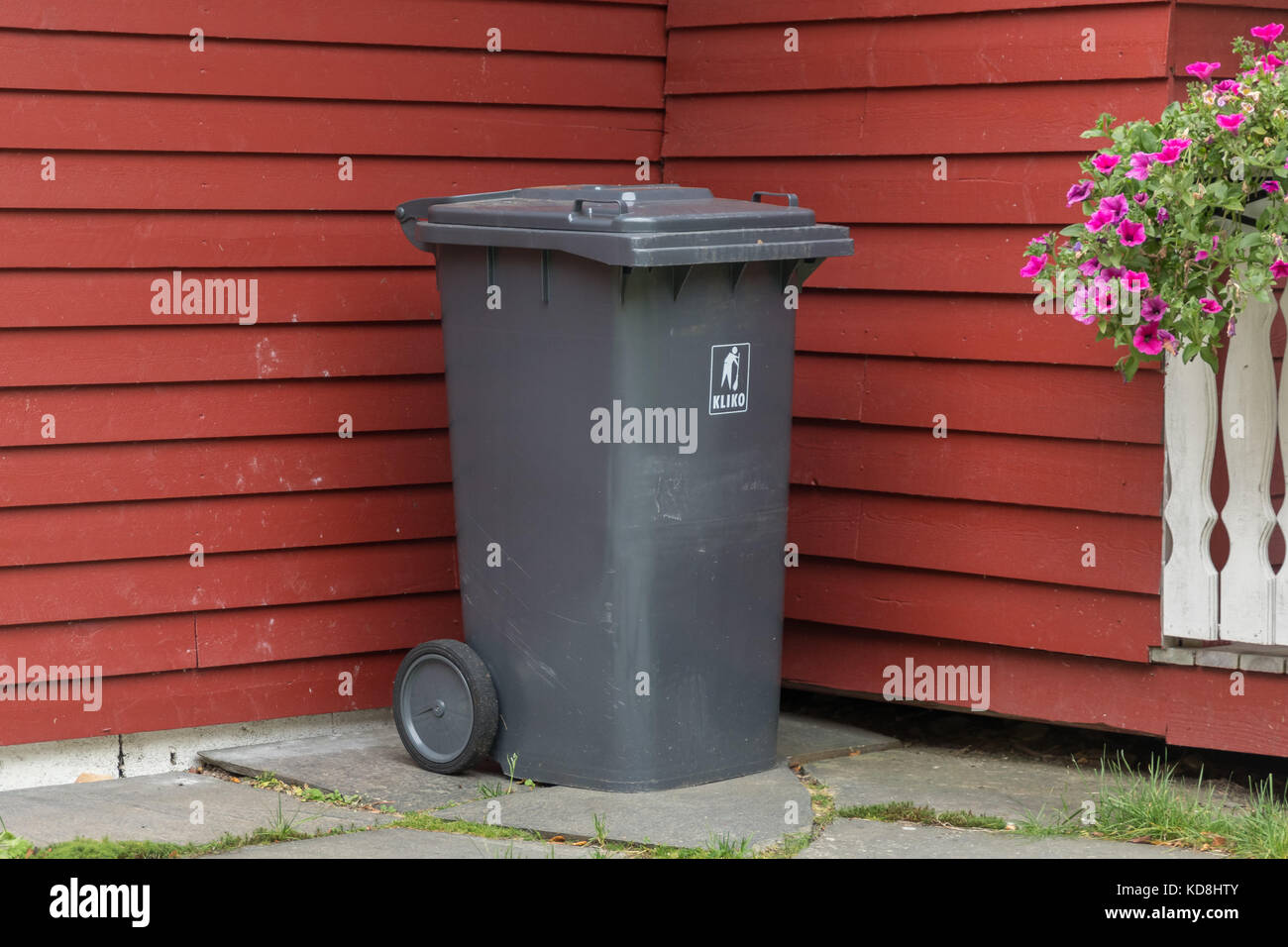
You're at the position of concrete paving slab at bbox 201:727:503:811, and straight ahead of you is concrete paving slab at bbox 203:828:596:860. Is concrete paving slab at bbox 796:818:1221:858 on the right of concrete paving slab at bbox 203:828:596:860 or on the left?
left

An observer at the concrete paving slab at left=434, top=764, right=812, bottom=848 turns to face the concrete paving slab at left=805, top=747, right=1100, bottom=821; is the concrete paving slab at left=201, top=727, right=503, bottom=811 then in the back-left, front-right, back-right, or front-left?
back-left

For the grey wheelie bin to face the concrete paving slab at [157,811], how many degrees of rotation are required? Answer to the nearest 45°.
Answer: approximately 135° to its right

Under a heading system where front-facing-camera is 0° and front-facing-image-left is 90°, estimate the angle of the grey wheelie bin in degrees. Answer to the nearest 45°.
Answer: approximately 315°

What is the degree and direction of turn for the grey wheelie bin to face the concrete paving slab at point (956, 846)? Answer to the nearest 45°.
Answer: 0° — it already faces it

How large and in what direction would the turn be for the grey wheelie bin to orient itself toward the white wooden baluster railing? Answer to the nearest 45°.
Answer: approximately 45° to its left

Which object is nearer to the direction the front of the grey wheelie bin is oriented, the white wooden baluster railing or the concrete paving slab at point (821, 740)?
the white wooden baluster railing
